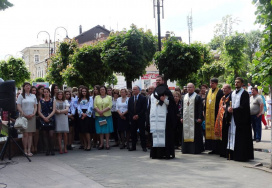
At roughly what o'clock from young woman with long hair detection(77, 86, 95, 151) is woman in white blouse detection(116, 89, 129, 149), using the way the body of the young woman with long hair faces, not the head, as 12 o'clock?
The woman in white blouse is roughly at 9 o'clock from the young woman with long hair.

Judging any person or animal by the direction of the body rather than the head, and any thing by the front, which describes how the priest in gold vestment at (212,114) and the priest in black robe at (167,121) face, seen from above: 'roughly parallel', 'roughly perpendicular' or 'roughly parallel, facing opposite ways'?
roughly parallel

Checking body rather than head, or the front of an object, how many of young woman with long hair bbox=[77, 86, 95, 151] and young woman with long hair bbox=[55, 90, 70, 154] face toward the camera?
2

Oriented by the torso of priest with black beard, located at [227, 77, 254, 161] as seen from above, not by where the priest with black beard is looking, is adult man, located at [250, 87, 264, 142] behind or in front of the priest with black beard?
behind

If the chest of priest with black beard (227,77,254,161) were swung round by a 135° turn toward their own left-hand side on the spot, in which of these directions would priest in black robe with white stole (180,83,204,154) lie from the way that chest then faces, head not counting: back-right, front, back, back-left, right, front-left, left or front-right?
back-left

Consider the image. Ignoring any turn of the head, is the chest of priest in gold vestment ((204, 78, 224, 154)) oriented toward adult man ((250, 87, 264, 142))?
no

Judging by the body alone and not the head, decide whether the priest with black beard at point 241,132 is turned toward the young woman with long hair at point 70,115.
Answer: no

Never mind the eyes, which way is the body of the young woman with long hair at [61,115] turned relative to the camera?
toward the camera

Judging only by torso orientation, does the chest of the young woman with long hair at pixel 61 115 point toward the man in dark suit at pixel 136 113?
no

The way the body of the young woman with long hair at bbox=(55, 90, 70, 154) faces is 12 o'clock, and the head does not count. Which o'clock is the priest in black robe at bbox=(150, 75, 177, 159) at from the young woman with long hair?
The priest in black robe is roughly at 10 o'clock from the young woman with long hair.

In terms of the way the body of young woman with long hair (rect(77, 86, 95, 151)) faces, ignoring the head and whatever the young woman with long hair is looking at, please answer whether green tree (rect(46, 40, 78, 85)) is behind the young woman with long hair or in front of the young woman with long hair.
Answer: behind

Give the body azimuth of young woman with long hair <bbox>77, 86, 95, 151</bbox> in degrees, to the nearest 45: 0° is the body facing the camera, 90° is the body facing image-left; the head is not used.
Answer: approximately 0°

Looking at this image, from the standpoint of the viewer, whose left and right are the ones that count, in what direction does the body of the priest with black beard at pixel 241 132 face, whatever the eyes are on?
facing the viewer and to the left of the viewer
